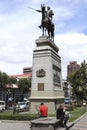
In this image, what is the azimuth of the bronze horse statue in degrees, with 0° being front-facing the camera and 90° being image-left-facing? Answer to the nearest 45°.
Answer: approximately 45°
